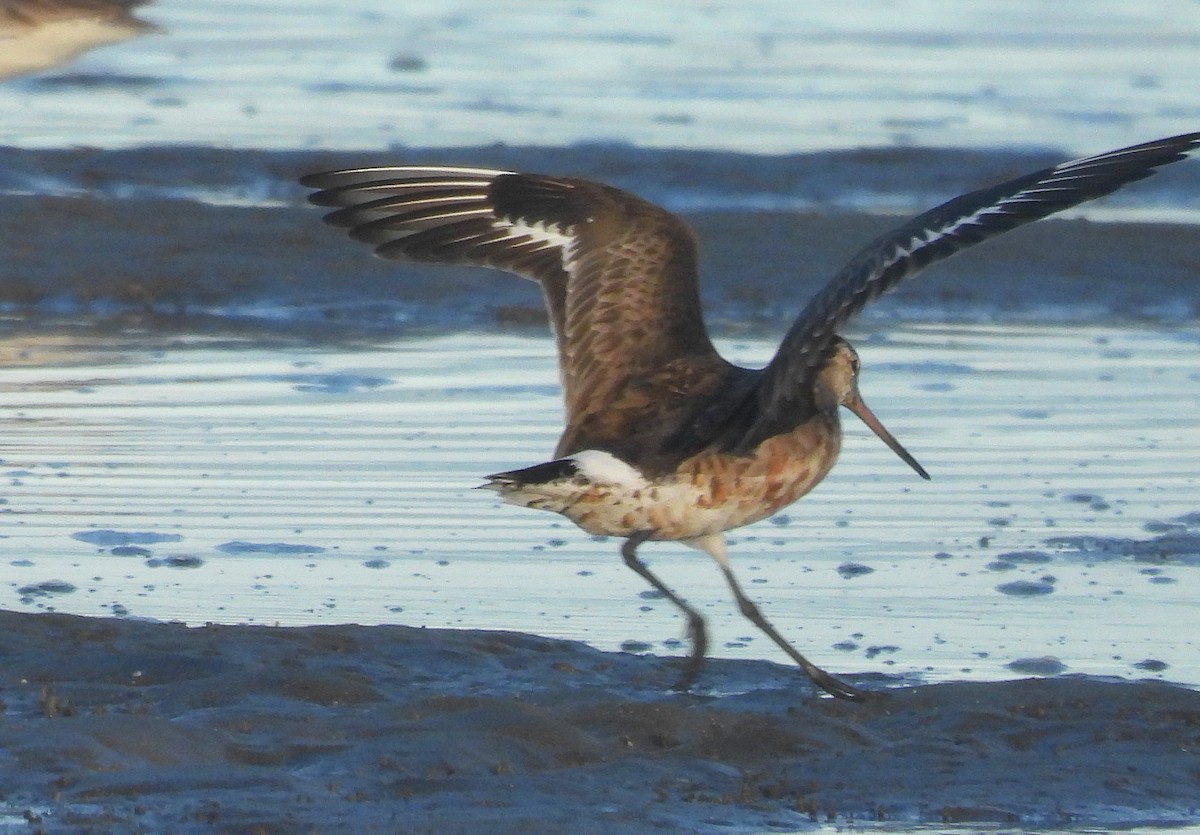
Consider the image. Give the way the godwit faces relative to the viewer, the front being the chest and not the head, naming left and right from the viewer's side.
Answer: facing away from the viewer and to the right of the viewer
